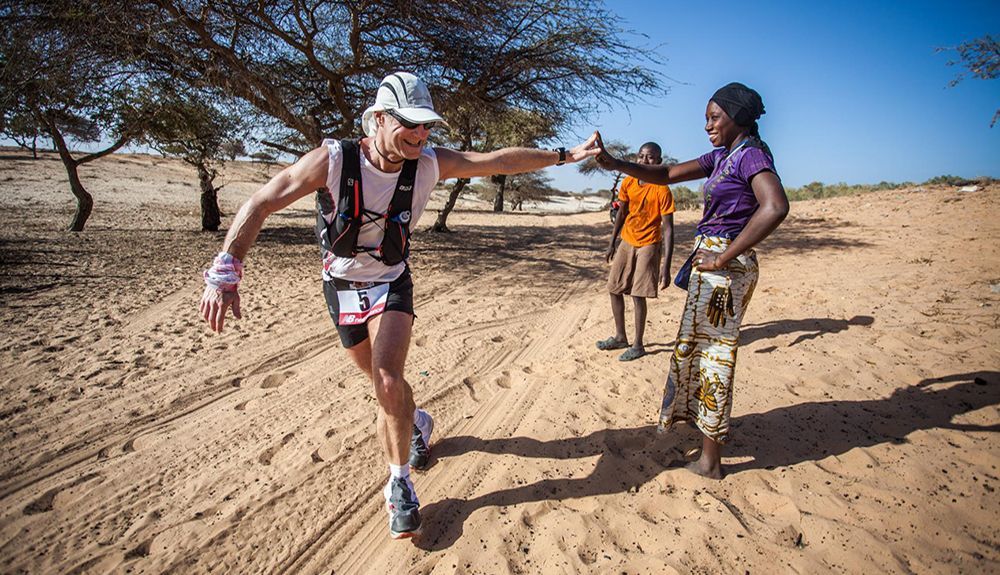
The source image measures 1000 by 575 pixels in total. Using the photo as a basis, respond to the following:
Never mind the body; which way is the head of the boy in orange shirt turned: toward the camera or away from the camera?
toward the camera

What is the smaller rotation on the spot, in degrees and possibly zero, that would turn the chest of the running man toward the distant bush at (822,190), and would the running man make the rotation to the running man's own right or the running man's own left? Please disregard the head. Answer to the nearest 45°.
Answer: approximately 135° to the running man's own left

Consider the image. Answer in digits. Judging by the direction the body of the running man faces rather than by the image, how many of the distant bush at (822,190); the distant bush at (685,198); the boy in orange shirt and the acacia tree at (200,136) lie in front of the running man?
0

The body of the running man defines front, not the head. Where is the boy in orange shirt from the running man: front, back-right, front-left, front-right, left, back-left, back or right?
back-left

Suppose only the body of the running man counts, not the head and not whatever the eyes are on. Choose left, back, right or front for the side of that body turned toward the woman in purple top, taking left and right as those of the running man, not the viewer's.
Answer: left

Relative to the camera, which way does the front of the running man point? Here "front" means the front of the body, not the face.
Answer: toward the camera

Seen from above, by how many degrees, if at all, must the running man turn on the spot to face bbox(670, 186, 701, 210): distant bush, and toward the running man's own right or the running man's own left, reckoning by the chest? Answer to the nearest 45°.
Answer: approximately 135° to the running man's own left

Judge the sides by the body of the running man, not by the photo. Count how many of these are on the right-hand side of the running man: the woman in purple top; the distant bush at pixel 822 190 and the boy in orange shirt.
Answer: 0

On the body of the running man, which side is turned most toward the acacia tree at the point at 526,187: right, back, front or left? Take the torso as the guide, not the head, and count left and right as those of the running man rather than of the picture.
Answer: back

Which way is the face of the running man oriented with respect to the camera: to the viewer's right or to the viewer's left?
to the viewer's right

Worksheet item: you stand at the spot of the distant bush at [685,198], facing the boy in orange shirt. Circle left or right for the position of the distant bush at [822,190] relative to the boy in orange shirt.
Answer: left

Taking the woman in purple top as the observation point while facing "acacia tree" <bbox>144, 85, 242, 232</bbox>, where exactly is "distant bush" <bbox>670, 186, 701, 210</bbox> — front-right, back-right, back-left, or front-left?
front-right

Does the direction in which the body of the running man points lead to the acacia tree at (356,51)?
no
